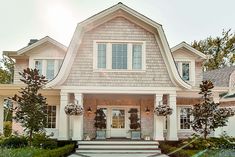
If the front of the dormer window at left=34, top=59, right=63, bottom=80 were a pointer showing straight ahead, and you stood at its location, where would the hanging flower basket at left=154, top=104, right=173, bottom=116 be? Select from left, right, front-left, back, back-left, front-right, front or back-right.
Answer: front-left

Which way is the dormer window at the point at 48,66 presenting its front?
toward the camera

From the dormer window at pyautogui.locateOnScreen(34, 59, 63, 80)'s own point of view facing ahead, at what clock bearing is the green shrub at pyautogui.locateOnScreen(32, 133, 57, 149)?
The green shrub is roughly at 12 o'clock from the dormer window.

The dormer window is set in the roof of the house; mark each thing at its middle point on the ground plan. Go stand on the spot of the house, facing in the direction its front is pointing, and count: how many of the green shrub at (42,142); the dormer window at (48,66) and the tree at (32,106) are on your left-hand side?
0

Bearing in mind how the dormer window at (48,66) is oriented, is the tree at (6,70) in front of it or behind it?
behind

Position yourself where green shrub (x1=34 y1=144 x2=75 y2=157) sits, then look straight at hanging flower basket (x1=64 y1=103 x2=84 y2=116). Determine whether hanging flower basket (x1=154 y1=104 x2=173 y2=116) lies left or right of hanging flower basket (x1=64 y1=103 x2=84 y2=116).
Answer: right

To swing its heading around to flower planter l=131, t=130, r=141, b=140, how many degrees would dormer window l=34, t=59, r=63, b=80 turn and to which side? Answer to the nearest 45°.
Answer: approximately 45° to its left

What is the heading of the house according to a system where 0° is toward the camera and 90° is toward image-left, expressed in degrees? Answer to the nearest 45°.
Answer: approximately 0°

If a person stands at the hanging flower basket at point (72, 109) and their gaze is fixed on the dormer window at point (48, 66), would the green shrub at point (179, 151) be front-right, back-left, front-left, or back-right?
back-right

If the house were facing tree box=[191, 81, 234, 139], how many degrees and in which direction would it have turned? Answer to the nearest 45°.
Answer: approximately 45° to its left

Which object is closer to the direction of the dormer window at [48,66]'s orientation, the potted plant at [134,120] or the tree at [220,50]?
the potted plant

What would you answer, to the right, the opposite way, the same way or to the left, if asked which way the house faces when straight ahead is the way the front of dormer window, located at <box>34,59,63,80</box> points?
the same way

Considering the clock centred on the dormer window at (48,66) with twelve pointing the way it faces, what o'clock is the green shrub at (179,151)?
The green shrub is roughly at 11 o'clock from the dormer window.
